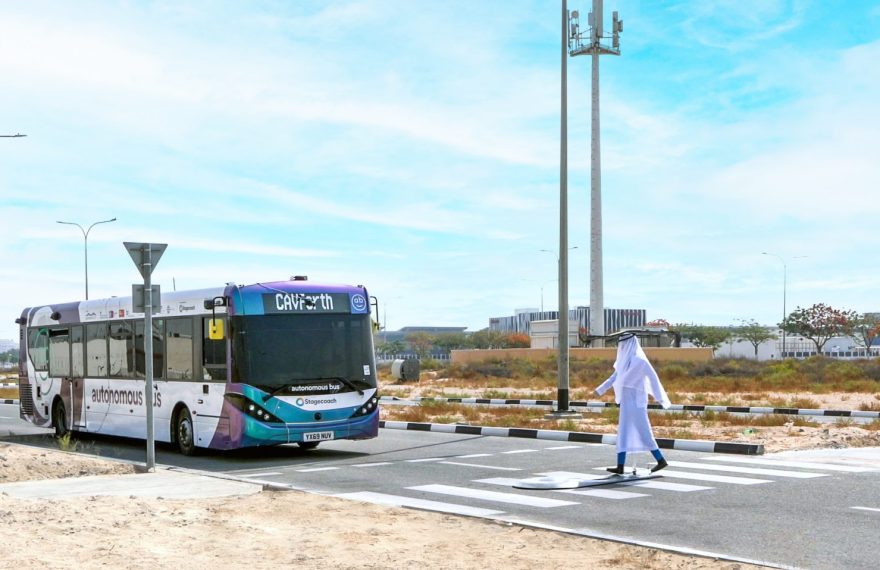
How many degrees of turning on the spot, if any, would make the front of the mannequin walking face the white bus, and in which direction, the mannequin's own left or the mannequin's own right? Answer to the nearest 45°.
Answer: approximately 45° to the mannequin's own right

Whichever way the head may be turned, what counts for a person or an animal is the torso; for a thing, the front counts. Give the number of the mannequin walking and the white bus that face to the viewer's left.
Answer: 1

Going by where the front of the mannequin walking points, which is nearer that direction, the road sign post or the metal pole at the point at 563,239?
the road sign post

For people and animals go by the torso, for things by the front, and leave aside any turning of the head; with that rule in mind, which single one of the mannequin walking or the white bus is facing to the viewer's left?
the mannequin walking

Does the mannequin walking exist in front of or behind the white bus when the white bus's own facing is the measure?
in front

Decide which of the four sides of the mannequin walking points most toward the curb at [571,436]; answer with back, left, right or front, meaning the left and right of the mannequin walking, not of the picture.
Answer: right

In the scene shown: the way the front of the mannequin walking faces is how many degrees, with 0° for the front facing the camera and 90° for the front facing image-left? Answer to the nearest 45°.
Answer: approximately 90°

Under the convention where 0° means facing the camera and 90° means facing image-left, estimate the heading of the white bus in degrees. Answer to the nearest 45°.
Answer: approximately 315°

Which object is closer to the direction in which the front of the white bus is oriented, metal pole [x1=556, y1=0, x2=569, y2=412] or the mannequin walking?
the mannequin walking
